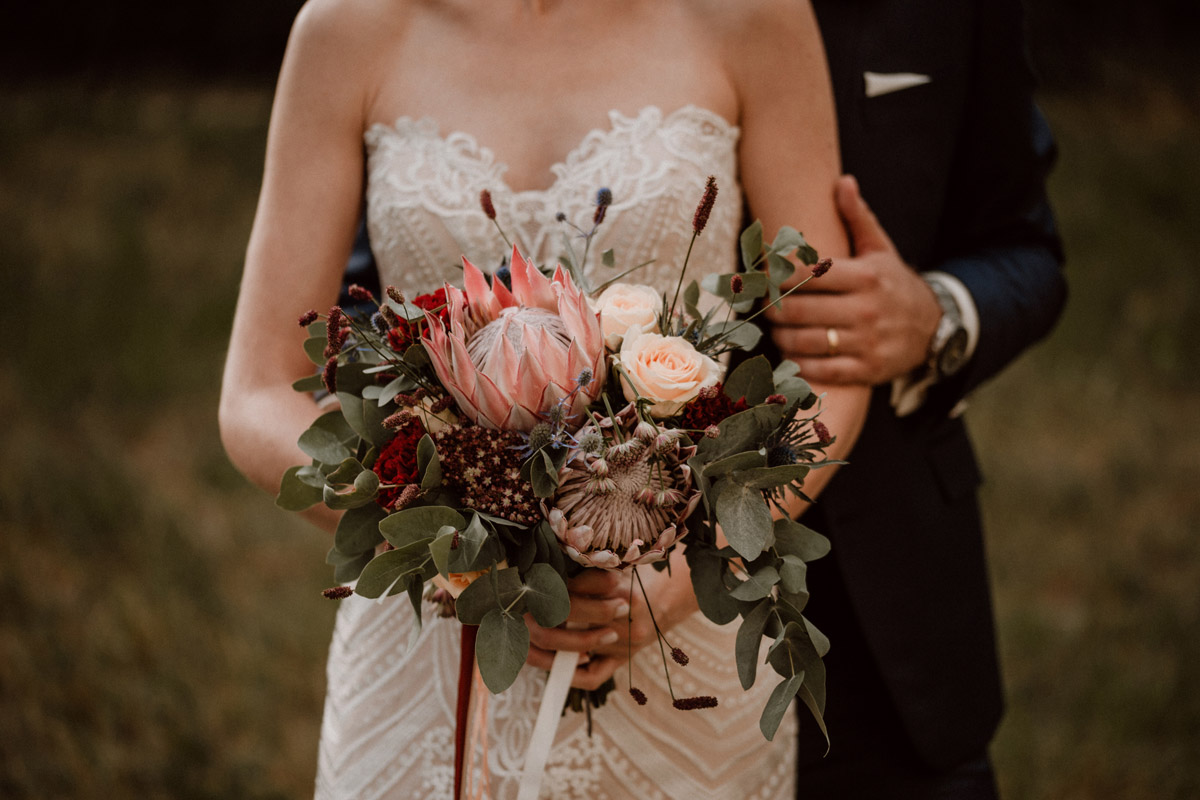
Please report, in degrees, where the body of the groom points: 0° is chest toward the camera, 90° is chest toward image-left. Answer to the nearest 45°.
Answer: approximately 45°
